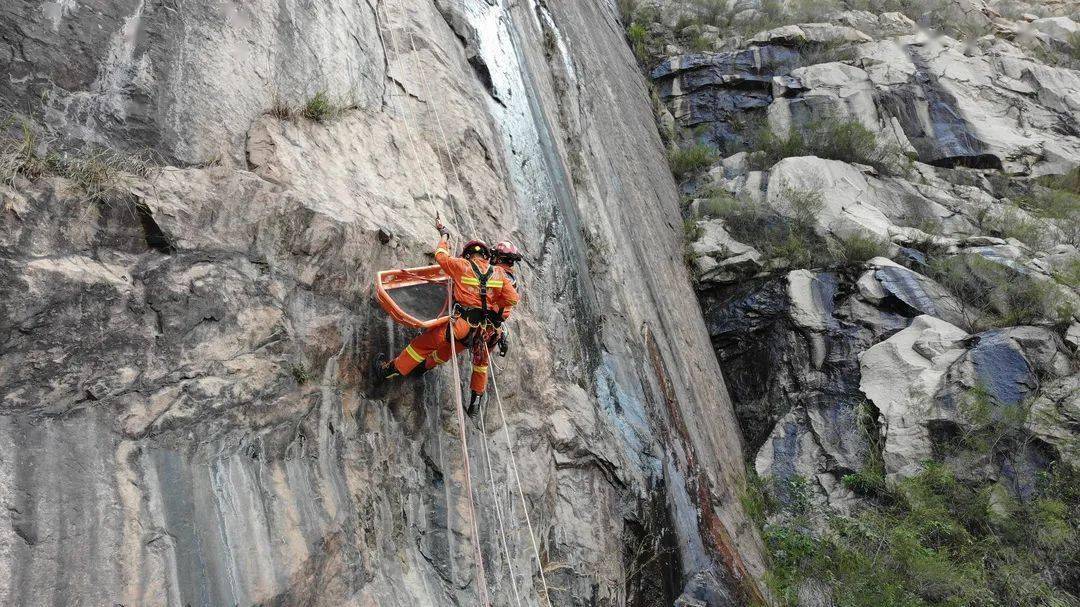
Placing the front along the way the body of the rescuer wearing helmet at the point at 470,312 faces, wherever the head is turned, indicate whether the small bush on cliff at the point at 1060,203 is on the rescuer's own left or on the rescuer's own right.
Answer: on the rescuer's own right

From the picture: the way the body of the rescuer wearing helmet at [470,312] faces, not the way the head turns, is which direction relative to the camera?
away from the camera

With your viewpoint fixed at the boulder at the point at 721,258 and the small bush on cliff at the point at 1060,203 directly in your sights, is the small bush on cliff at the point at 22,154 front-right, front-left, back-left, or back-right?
back-right

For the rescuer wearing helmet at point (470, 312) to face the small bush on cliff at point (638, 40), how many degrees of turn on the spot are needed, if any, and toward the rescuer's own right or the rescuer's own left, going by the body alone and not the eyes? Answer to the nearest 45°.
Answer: approximately 45° to the rescuer's own right

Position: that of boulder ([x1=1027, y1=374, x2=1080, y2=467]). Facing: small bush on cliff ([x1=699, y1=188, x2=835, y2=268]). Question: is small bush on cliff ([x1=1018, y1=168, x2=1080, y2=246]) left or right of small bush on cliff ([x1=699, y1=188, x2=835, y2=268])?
right

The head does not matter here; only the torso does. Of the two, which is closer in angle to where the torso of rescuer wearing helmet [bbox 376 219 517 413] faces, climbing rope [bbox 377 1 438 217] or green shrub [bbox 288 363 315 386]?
the climbing rope

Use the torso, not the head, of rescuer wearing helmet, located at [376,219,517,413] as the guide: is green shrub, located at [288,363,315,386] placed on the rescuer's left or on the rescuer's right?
on the rescuer's left
